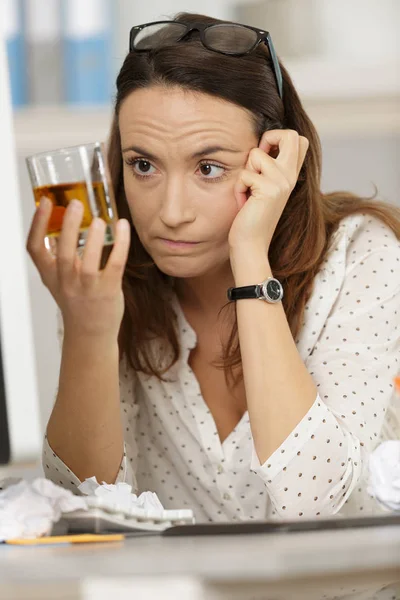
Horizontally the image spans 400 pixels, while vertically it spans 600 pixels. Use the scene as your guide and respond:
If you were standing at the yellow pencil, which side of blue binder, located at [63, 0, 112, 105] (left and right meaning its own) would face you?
front

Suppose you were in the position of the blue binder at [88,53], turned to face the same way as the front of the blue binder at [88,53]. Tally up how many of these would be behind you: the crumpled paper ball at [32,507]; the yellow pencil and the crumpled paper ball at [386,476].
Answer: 0

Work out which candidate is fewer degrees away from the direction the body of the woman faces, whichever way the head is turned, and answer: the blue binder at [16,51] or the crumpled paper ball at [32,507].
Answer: the crumpled paper ball

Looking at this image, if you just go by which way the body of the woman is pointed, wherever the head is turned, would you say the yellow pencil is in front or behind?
in front

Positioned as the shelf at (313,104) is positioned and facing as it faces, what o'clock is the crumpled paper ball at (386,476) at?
The crumpled paper ball is roughly at 12 o'clock from the shelf.

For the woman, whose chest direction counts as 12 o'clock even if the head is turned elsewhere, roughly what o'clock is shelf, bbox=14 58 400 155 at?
The shelf is roughly at 5 o'clock from the woman.

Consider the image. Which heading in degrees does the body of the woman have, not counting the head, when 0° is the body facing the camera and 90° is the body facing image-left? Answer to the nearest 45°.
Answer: approximately 45°

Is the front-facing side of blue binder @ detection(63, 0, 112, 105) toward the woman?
yes

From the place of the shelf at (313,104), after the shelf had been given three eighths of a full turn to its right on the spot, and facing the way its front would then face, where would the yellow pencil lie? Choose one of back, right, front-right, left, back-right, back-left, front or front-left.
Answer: back-left

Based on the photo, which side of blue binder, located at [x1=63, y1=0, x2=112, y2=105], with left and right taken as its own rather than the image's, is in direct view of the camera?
front

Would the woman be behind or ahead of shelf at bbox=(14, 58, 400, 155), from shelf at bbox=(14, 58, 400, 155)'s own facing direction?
ahead

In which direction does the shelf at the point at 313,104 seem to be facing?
toward the camera
